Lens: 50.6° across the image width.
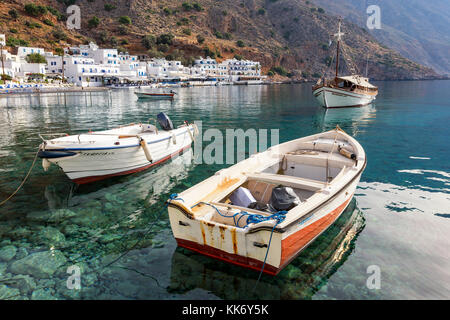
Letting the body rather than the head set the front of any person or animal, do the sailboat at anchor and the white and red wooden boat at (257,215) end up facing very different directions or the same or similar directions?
very different directions

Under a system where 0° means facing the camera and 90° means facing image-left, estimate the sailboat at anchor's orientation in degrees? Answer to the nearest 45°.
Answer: approximately 45°

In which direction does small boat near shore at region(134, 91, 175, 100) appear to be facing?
to the viewer's left

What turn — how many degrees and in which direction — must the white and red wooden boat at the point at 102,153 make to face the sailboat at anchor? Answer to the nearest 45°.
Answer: approximately 180°

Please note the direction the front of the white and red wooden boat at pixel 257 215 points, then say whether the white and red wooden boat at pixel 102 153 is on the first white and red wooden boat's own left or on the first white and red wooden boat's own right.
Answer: on the first white and red wooden boat's own left

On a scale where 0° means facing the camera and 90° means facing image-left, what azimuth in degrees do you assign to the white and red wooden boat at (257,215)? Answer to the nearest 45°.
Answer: approximately 225°

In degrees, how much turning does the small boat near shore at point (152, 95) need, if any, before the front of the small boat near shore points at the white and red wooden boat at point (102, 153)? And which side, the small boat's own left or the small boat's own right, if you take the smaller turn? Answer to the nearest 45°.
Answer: approximately 90° to the small boat's own left

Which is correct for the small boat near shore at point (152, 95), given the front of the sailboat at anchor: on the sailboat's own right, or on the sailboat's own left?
on the sailboat's own right

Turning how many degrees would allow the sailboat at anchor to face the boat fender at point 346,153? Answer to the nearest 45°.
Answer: approximately 45° to its left

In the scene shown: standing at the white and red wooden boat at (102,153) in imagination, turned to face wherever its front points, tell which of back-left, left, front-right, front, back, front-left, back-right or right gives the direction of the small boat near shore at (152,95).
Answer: back-right

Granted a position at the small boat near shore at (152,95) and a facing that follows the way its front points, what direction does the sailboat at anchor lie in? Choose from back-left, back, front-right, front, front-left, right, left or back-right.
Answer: back-left

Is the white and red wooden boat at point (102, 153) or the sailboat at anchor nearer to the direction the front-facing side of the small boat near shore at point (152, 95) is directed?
the white and red wooden boat

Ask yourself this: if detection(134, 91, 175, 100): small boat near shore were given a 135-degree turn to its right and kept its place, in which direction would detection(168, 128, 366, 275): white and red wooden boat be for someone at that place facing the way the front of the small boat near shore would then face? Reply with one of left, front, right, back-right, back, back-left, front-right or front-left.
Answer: back-right
